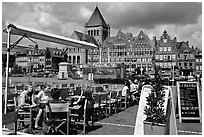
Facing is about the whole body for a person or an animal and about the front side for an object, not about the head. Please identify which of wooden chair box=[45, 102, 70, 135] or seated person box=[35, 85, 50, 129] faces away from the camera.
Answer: the wooden chair

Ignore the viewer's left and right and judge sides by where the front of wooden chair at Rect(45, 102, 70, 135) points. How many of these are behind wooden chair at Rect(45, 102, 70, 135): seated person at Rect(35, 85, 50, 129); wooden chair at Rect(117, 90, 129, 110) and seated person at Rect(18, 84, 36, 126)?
0

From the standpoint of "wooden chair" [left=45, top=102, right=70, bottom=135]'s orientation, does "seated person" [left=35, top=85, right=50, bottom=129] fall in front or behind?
in front

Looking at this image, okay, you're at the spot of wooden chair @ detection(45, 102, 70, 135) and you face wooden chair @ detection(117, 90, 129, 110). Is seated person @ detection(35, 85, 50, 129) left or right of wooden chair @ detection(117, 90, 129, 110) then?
left

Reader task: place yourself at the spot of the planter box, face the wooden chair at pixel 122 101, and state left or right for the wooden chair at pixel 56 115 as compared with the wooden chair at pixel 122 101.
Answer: left

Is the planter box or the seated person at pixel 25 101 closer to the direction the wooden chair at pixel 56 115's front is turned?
the seated person

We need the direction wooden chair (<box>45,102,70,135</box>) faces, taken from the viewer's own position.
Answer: facing away from the viewer

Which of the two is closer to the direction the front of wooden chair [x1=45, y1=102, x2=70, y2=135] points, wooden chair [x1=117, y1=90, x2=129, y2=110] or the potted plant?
the wooden chair

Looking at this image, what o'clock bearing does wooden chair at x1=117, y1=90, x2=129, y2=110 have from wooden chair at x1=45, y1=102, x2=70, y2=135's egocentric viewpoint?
wooden chair at x1=117, y1=90, x2=129, y2=110 is roughly at 1 o'clock from wooden chair at x1=45, y1=102, x2=70, y2=135.

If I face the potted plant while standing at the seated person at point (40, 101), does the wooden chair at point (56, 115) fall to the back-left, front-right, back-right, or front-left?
front-right

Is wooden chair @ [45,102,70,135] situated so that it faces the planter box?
no

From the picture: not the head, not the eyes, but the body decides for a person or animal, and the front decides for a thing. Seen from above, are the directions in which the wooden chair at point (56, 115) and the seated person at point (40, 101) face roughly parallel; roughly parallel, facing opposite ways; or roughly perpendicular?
roughly perpendicular

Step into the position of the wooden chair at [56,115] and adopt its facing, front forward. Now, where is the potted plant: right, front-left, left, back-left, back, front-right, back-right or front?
back-right

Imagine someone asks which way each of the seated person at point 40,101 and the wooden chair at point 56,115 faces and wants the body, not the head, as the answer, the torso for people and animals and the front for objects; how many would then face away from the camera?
1
